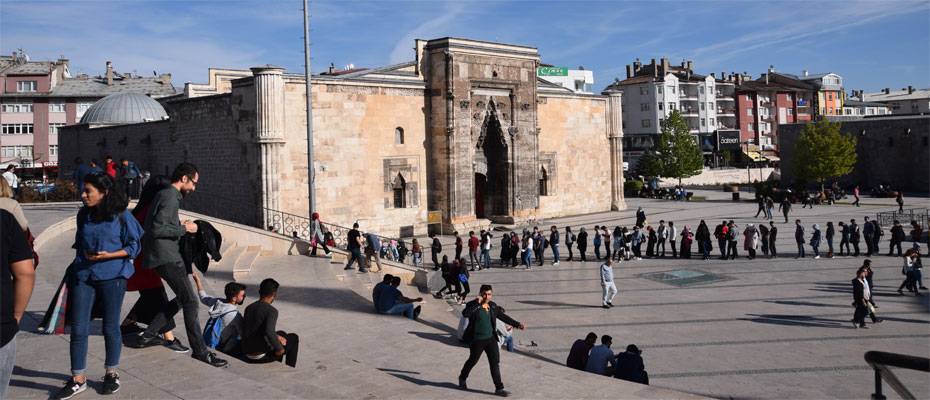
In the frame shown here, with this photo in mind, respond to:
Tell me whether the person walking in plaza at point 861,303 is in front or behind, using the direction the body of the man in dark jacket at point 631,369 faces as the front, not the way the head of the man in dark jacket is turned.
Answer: in front

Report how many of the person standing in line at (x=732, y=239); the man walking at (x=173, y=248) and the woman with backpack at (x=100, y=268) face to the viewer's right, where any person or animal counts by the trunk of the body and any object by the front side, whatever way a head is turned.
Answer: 1

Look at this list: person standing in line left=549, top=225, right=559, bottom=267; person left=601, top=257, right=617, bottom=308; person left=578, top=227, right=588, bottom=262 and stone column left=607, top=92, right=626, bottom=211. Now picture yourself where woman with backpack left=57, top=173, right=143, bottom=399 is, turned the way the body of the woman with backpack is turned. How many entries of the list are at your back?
4

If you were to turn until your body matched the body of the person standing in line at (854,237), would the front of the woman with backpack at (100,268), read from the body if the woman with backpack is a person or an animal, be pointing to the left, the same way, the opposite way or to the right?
to the left

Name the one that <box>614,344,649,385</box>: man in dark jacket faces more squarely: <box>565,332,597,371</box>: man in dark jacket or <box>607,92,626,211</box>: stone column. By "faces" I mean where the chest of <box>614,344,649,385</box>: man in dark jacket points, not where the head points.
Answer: the stone column

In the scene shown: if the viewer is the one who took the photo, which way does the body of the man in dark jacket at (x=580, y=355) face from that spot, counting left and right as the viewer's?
facing away from the viewer and to the right of the viewer

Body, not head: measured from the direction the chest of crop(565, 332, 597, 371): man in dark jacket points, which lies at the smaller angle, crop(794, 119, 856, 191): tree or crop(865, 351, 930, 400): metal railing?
the tree

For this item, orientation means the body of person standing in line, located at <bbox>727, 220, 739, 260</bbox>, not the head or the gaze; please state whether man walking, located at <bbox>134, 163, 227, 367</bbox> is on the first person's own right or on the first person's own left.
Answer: on the first person's own left

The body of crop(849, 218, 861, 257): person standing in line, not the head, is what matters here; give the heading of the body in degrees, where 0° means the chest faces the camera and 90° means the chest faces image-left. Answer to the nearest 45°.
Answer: approximately 90°

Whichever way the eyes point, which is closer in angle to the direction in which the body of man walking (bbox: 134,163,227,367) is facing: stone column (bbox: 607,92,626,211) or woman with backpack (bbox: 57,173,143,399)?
the stone column

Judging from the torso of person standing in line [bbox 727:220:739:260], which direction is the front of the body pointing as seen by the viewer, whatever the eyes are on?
to the viewer's left

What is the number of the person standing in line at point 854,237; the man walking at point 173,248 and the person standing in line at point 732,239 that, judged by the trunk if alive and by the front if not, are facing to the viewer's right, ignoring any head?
1

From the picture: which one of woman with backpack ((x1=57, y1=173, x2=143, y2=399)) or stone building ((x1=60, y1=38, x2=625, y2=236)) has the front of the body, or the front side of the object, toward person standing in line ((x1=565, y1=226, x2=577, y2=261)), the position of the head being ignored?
the stone building

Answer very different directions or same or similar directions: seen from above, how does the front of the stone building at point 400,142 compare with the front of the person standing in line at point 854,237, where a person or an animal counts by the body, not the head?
very different directions

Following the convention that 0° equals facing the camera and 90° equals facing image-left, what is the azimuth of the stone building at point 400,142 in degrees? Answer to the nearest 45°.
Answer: approximately 315°

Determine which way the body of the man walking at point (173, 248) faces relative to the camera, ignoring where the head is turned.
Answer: to the viewer's right

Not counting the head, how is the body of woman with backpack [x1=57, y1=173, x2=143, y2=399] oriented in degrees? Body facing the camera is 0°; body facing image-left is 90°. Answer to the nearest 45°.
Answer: approximately 45°

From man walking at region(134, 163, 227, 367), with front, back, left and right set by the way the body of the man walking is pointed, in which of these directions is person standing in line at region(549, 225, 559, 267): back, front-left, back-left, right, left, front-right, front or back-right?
front-left

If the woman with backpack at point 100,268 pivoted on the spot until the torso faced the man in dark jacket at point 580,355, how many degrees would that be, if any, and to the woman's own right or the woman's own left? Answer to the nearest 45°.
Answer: approximately 135° to the woman's own left

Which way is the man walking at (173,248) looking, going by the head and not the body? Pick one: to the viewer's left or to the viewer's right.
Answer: to the viewer's right
